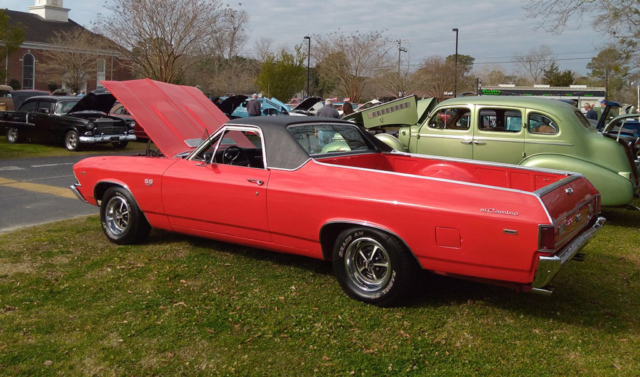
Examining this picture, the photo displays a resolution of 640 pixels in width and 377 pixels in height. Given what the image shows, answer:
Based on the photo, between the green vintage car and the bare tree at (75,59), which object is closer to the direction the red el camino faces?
the bare tree

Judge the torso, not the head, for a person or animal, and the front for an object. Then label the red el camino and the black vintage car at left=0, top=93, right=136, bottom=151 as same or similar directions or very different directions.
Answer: very different directions

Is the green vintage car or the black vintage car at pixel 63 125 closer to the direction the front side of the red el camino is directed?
the black vintage car

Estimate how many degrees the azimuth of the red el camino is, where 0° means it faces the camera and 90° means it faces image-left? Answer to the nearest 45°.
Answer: approximately 135°

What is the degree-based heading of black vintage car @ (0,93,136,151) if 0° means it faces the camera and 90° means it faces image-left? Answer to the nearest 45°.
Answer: approximately 315°

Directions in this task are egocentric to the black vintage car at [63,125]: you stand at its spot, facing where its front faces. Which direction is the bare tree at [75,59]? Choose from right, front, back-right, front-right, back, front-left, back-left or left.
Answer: back-left

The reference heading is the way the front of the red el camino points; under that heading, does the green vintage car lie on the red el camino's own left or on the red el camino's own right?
on the red el camino's own right

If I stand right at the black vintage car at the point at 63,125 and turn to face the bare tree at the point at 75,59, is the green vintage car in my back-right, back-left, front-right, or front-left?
back-right
